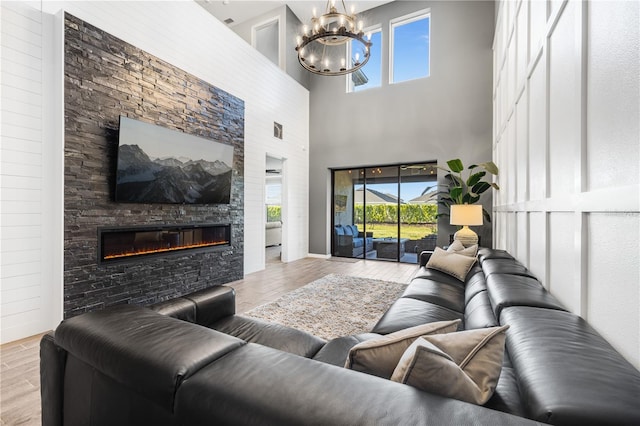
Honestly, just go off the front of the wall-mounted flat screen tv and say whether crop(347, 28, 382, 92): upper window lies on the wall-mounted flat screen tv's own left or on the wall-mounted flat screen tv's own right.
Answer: on the wall-mounted flat screen tv's own left

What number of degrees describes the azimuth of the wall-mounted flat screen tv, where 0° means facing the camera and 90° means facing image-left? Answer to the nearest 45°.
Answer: approximately 315°

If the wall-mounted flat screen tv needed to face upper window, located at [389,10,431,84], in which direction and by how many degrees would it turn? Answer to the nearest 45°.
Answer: approximately 45° to its left

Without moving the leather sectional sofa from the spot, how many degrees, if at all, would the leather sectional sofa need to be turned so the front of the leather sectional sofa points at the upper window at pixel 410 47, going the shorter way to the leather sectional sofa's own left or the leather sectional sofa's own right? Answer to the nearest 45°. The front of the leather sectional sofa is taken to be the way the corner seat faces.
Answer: approximately 45° to the leather sectional sofa's own right

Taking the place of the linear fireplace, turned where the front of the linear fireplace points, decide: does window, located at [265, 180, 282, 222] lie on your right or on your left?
on your left

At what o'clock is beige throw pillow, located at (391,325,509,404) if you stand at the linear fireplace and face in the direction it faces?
The beige throw pillow is roughly at 1 o'clock from the linear fireplace.

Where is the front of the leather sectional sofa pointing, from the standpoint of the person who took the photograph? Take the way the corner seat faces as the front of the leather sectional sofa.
facing away from the viewer and to the left of the viewer

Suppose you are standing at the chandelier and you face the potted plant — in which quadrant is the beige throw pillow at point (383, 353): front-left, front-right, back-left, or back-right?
back-right

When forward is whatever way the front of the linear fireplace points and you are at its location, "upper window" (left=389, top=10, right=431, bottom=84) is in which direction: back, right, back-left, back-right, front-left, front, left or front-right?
front-left

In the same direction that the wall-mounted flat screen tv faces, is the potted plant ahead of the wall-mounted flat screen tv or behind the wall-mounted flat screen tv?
ahead

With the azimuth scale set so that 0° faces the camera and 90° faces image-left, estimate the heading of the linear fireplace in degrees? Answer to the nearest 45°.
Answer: approximately 315°

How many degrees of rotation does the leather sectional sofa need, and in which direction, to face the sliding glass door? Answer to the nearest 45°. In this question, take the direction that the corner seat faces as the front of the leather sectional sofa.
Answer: approximately 45° to its right

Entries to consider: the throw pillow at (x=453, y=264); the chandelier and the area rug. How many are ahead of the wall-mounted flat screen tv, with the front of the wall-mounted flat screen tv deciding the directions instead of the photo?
3

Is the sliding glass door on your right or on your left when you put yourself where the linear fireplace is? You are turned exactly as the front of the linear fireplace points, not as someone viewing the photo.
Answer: on your left
